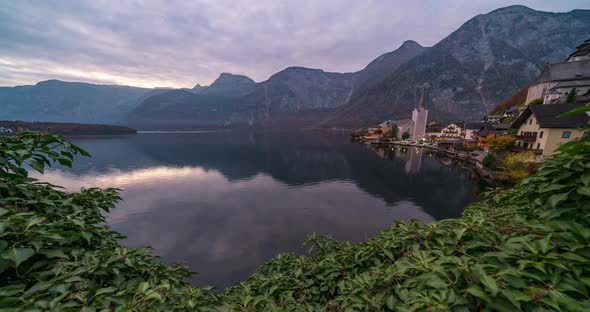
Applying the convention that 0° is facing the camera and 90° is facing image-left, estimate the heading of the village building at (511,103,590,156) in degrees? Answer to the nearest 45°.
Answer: approximately 45°
